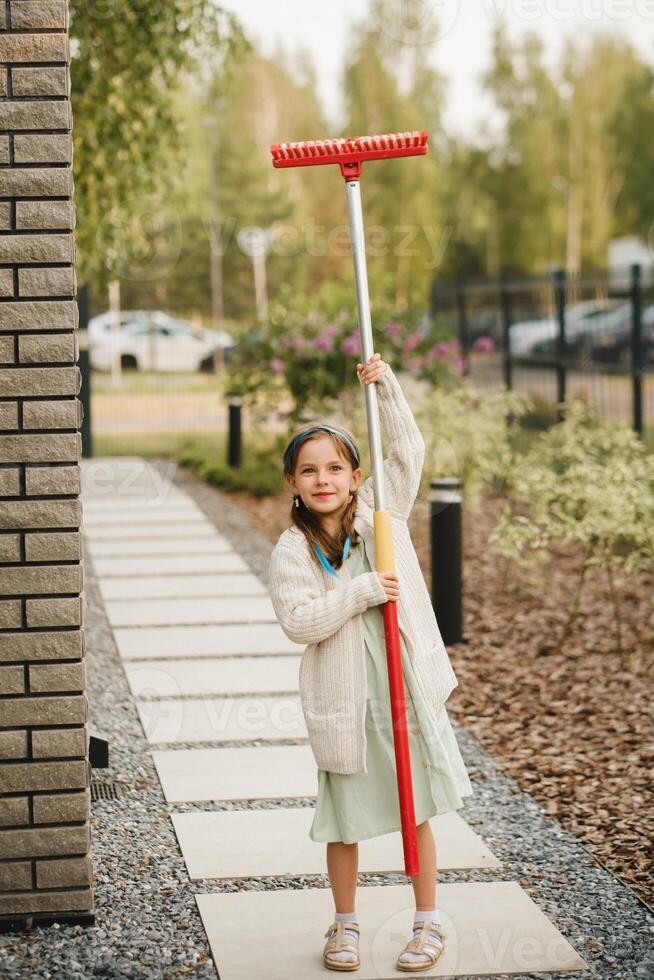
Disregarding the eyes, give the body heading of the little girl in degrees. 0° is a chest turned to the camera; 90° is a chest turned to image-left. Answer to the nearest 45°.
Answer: approximately 0°

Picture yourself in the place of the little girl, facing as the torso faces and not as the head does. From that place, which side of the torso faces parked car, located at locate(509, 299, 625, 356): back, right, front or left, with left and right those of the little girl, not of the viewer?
back

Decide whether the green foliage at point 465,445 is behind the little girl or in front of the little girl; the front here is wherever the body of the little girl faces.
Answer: behind

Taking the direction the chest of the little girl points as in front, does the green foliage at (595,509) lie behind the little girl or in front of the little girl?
behind

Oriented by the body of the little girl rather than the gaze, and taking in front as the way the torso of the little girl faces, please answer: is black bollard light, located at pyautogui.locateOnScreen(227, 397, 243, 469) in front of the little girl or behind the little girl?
behind

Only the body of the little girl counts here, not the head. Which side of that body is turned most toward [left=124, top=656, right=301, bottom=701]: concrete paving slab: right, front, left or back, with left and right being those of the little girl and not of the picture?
back

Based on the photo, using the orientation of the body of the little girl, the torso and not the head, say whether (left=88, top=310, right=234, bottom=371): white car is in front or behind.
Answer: behind

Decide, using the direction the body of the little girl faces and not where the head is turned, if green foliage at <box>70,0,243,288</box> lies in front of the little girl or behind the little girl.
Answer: behind

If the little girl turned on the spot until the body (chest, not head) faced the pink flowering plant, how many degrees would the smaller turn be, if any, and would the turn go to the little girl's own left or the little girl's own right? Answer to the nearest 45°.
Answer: approximately 180°

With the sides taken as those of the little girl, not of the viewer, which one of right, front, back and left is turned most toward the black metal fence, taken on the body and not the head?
back
